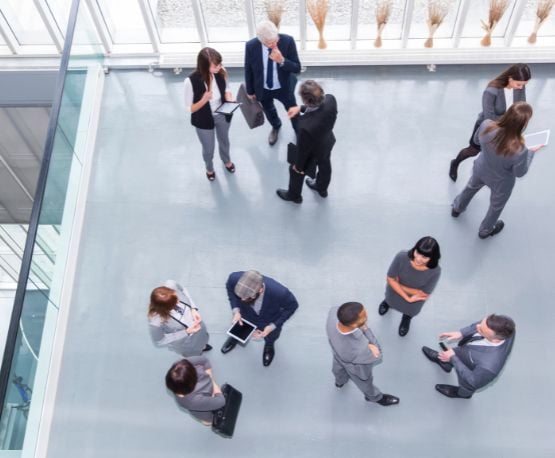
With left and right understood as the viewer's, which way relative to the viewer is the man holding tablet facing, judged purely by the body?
facing the viewer and to the left of the viewer

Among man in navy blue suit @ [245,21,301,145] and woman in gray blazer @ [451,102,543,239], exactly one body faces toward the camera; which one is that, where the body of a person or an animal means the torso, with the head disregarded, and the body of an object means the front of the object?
the man in navy blue suit

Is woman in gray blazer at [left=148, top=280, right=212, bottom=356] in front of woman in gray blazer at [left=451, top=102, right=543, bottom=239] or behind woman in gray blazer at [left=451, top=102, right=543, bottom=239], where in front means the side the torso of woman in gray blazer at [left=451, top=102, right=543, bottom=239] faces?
behind

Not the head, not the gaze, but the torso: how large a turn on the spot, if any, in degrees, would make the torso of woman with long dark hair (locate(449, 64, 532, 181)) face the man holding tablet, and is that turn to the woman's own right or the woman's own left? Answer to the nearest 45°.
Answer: approximately 90° to the woman's own right

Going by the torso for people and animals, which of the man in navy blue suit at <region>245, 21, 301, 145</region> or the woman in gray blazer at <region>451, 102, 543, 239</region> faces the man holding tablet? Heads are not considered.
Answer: the man in navy blue suit

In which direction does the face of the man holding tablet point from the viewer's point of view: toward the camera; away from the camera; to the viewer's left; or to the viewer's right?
toward the camera

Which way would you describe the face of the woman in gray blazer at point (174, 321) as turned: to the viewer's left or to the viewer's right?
to the viewer's right

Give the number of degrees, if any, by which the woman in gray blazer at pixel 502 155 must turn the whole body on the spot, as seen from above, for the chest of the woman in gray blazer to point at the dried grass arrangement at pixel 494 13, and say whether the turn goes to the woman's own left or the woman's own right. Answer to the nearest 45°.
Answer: approximately 45° to the woman's own left

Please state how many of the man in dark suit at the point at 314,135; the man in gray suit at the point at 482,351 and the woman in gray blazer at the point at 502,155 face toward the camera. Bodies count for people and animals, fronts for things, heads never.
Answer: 0

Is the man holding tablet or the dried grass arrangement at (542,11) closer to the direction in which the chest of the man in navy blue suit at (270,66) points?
the man holding tablet

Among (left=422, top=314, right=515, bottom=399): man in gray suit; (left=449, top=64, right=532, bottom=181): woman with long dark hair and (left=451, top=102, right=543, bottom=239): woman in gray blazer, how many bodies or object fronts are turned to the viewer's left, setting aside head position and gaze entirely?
1

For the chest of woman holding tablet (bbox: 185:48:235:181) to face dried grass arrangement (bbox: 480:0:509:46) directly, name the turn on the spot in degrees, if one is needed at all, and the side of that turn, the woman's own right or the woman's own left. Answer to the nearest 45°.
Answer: approximately 45° to the woman's own left

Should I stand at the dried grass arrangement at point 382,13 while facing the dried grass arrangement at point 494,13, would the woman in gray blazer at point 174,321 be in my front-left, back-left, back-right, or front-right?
back-right

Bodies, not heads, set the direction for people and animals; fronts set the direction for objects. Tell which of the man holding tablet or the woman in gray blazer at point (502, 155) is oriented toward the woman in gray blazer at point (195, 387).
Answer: the man holding tablet

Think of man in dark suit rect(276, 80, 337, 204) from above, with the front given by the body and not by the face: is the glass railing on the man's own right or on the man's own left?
on the man's own left

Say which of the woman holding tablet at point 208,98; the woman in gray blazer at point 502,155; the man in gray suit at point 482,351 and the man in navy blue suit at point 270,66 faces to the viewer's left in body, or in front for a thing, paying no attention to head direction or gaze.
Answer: the man in gray suit

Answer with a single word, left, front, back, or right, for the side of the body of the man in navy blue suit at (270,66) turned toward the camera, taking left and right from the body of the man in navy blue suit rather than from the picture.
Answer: front

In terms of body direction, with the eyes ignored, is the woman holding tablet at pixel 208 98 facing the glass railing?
no
